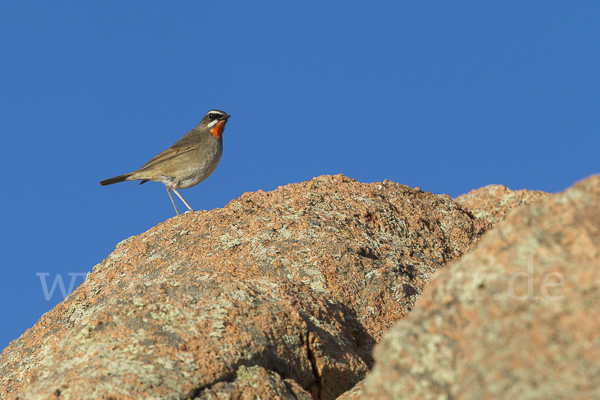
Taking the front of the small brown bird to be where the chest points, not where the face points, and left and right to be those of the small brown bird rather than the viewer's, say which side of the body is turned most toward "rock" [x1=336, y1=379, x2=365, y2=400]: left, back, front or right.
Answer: right

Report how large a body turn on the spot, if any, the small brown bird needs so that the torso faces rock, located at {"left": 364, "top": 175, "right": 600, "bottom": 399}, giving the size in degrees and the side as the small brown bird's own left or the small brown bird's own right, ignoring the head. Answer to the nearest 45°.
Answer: approximately 90° to the small brown bird's own right

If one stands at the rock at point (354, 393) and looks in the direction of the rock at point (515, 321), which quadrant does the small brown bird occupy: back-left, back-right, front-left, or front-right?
back-left

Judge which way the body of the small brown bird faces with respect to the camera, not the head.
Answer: to the viewer's right

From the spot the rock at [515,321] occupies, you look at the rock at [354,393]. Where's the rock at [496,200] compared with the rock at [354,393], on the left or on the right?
right
